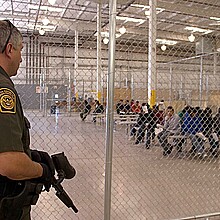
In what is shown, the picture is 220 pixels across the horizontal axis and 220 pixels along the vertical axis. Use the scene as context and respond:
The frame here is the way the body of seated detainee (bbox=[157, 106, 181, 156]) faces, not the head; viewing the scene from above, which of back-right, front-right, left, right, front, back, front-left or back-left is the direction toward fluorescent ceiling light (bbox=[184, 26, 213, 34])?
back-right

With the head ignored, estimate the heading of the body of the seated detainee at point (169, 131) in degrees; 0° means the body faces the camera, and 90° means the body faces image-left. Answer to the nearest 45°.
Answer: approximately 45°

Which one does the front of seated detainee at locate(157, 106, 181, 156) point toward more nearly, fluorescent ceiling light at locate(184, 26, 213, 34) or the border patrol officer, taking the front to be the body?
the border patrol officer

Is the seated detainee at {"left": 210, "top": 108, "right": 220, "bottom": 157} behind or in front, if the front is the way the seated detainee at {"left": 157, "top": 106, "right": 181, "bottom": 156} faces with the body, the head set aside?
behind

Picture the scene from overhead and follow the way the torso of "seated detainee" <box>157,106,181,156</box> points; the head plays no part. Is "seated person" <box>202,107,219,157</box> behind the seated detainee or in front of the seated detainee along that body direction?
behind

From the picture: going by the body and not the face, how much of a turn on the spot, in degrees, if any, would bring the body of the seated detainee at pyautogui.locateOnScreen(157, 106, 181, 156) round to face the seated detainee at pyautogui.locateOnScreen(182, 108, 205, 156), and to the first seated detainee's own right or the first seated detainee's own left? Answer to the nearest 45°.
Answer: approximately 135° to the first seated detainee's own left

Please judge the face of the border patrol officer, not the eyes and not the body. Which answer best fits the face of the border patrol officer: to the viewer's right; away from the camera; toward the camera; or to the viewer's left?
to the viewer's right
